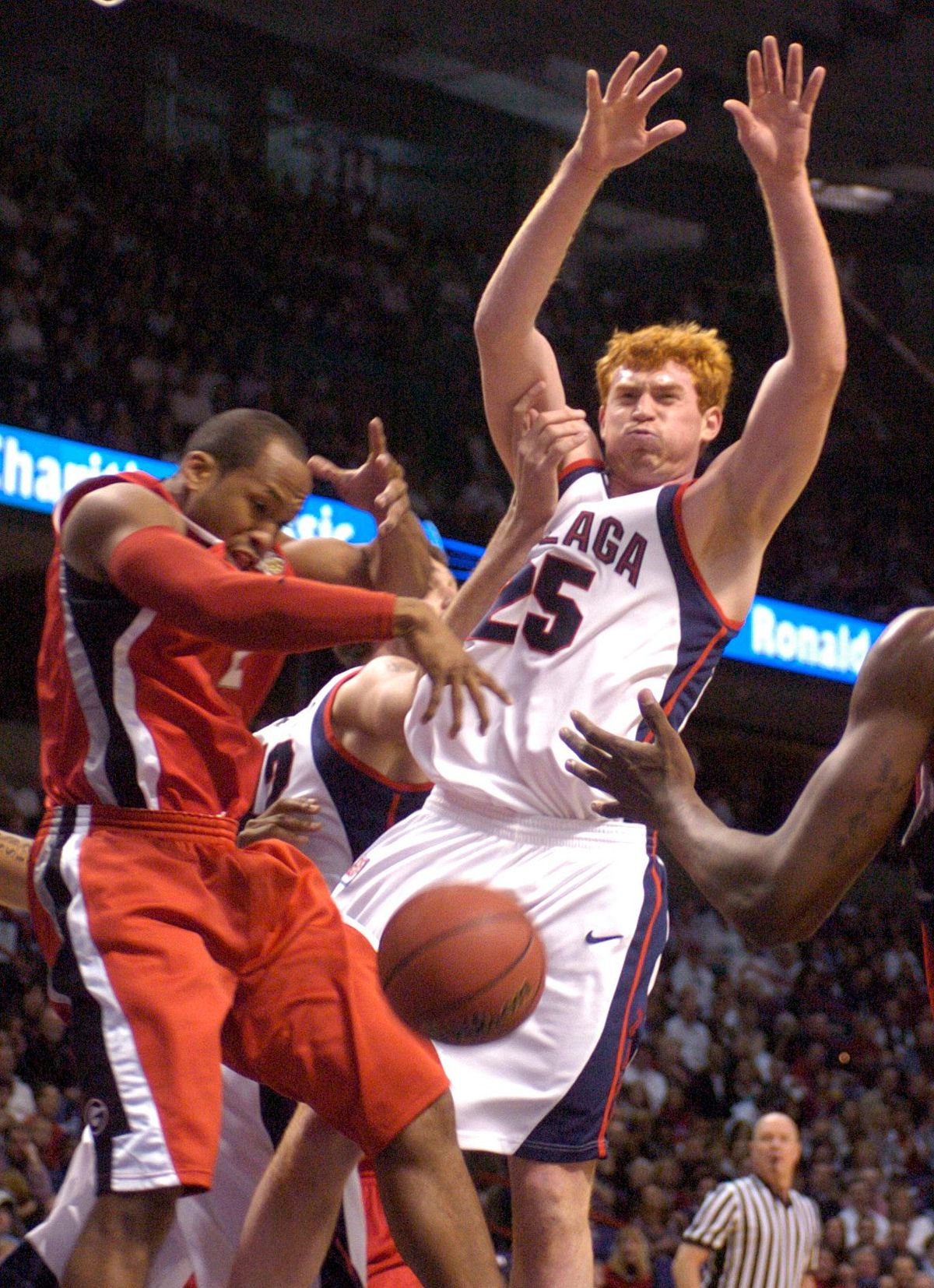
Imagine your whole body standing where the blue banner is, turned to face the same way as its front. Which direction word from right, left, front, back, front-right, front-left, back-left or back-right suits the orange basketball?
front

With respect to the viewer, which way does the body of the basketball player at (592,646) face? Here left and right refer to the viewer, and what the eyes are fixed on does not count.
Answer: facing the viewer and to the left of the viewer

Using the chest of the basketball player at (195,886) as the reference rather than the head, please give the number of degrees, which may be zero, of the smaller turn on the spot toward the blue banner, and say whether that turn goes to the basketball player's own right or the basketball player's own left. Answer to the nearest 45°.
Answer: approximately 135° to the basketball player's own left

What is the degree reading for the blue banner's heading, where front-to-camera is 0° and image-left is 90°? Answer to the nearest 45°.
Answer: approximately 0°

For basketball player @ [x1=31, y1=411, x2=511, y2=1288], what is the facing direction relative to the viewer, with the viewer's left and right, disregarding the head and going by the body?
facing the viewer and to the right of the viewer

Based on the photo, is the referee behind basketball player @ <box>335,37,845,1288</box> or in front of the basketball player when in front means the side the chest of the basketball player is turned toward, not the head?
behind

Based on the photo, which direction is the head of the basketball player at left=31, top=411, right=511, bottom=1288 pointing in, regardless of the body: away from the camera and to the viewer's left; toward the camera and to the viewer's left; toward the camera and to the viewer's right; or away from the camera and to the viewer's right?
toward the camera and to the viewer's right

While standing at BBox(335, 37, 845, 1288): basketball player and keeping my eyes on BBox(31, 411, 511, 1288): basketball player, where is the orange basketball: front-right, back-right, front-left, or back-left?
front-left

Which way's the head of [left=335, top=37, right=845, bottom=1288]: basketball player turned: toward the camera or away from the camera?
toward the camera

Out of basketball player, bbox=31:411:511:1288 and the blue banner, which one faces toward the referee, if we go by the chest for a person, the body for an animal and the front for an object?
the blue banner

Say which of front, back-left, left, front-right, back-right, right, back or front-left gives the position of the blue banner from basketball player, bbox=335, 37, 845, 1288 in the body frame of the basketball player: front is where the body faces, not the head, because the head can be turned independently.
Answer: back-right

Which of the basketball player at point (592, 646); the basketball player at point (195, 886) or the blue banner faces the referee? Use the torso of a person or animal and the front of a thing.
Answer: the blue banner

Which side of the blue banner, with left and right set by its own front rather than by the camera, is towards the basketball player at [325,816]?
front

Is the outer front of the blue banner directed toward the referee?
yes

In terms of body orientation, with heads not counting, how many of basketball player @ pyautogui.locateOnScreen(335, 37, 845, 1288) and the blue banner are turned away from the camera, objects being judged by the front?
0

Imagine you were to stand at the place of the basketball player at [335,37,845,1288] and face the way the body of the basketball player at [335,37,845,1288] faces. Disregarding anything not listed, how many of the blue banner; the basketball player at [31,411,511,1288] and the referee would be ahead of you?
1

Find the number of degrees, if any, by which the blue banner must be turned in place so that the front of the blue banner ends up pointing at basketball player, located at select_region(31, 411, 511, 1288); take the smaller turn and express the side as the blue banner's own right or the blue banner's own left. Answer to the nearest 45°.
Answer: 0° — it already faces them
